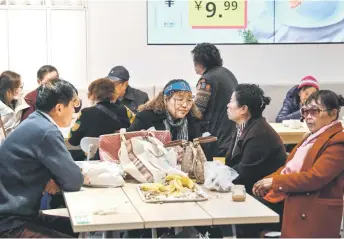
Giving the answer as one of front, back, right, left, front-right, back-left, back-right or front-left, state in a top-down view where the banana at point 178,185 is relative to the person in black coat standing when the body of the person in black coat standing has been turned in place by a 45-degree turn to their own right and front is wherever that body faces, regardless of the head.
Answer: back

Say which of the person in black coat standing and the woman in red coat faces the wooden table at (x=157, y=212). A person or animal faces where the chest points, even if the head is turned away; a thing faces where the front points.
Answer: the woman in red coat

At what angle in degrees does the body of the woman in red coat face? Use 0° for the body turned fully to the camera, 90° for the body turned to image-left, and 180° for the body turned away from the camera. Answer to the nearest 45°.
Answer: approximately 45°

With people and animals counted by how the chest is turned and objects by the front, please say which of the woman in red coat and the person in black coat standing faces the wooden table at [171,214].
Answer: the woman in red coat

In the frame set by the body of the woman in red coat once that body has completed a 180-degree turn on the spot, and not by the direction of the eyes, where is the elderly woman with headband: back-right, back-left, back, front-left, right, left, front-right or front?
left

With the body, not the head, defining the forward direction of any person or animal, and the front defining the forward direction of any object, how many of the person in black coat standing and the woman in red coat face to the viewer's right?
0

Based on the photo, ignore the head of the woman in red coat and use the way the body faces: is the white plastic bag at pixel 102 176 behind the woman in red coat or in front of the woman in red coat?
in front

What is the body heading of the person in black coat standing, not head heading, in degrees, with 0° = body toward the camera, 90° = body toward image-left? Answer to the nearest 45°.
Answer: approximately 135°

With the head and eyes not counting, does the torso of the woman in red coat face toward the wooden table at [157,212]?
yes

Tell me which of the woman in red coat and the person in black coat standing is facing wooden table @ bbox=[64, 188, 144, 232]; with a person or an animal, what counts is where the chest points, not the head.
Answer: the woman in red coat

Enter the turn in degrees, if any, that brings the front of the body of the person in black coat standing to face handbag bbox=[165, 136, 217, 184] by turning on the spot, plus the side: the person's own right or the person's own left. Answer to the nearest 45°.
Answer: approximately 135° to the person's own left

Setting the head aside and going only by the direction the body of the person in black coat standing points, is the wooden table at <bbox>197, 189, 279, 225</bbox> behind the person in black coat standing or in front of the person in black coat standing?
behind

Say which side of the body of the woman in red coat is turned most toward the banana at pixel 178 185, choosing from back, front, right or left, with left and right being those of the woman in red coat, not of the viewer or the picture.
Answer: front

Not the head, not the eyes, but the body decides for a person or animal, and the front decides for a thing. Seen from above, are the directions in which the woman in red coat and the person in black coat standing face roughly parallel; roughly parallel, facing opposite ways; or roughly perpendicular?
roughly perpendicular

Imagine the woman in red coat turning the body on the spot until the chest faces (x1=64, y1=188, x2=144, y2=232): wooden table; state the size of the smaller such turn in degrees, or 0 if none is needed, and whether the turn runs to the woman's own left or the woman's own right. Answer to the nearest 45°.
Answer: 0° — they already face it
